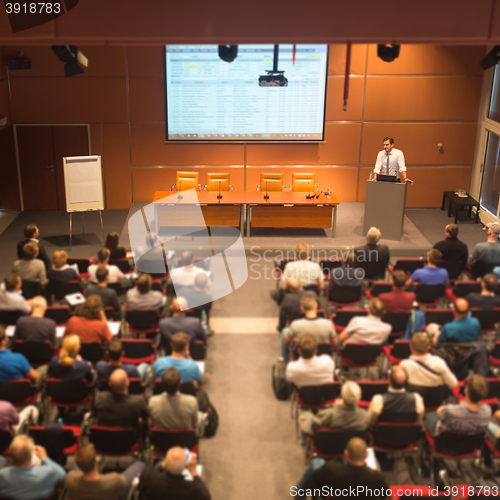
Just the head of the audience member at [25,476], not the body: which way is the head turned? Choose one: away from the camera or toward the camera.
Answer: away from the camera

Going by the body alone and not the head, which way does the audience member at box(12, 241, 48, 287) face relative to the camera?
away from the camera

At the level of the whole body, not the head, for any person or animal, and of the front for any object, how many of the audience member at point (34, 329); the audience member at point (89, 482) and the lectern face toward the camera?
1

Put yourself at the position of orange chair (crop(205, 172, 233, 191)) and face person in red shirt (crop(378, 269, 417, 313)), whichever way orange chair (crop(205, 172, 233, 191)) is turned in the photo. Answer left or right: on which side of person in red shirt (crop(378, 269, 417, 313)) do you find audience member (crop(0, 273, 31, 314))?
right

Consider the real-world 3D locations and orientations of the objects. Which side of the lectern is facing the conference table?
right

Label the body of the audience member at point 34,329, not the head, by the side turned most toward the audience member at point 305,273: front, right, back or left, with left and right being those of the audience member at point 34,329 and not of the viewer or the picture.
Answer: right

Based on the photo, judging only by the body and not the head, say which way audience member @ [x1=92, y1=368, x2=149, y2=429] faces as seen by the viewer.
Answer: away from the camera

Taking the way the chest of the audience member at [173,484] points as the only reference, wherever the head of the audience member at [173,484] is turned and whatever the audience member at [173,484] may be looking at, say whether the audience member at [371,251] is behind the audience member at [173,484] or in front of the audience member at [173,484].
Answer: in front

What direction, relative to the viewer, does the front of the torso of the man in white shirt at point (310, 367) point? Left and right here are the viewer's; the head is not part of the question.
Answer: facing away from the viewer

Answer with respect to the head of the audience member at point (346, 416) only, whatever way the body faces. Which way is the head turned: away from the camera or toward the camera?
away from the camera

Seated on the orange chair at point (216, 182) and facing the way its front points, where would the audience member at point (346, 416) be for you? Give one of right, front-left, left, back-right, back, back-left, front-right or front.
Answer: front

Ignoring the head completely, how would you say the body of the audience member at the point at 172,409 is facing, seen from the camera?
away from the camera

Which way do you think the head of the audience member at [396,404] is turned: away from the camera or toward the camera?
away from the camera

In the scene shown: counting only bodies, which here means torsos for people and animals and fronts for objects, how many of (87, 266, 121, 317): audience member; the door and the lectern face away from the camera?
1

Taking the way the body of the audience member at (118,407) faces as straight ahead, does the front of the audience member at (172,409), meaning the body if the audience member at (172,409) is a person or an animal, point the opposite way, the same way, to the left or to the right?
the same way

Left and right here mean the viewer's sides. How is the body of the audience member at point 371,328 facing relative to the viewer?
facing away from the viewer

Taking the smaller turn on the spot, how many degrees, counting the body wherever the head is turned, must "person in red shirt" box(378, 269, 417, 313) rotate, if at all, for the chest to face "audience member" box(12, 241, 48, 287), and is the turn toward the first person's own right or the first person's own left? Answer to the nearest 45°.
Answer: approximately 90° to the first person's own left

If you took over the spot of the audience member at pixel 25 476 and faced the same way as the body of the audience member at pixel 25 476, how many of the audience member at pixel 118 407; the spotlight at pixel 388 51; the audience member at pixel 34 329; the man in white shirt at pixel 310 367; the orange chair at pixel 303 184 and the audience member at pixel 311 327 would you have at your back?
0

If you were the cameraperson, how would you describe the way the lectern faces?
facing the viewer

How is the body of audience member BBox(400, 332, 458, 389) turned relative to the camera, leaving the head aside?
away from the camera

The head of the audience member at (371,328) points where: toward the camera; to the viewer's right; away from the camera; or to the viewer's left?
away from the camera

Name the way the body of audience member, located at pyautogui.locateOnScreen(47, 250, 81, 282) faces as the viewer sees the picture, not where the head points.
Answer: away from the camera

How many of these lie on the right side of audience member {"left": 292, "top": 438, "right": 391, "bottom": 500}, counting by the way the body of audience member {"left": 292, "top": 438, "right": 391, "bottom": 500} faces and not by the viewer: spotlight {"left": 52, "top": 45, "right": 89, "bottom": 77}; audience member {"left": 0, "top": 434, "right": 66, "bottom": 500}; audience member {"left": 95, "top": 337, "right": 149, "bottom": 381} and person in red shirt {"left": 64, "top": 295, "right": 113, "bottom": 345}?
0
